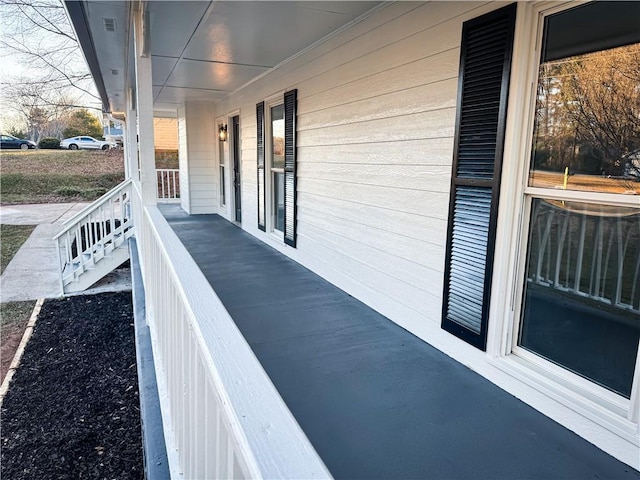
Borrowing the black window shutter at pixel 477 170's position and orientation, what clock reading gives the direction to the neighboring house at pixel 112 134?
The neighboring house is roughly at 3 o'clock from the black window shutter.

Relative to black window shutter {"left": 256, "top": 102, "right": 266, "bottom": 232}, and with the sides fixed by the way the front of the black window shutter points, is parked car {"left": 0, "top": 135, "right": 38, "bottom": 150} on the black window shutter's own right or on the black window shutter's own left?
on the black window shutter's own right

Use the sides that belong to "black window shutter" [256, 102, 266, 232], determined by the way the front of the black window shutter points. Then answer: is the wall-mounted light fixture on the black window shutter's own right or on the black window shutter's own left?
on the black window shutter's own right

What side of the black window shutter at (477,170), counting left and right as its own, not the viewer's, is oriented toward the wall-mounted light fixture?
right

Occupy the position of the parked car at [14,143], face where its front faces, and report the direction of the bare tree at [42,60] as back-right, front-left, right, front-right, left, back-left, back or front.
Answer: right

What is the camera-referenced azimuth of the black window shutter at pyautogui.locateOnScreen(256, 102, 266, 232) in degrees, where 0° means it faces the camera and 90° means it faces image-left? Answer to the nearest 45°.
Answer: approximately 90°

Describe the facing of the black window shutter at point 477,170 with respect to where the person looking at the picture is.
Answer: facing the viewer and to the left of the viewer

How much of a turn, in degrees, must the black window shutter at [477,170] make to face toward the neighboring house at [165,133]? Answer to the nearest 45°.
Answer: approximately 90° to its right
